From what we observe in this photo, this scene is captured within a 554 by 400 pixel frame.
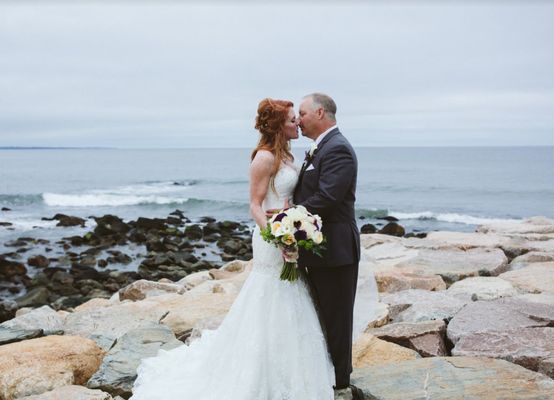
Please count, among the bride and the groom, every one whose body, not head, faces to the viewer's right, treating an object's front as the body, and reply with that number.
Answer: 1

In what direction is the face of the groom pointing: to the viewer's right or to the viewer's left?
to the viewer's left

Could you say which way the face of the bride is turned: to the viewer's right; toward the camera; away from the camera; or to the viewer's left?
to the viewer's right

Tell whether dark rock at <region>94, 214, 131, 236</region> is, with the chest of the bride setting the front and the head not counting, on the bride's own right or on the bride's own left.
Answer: on the bride's own left

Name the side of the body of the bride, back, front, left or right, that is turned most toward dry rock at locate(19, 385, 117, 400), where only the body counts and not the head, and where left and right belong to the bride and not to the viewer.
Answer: back

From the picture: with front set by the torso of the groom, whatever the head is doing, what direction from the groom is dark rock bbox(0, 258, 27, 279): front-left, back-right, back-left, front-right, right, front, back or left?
front-right

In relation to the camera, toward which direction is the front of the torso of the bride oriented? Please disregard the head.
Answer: to the viewer's right

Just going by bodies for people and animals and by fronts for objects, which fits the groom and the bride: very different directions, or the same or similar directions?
very different directions

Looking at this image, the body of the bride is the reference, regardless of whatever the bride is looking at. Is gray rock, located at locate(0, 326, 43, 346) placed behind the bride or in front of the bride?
behind

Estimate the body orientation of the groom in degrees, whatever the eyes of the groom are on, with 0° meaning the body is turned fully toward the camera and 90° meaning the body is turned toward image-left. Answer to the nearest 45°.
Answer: approximately 90°
